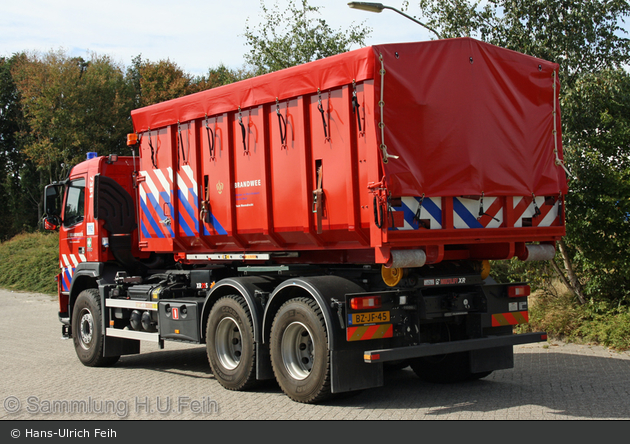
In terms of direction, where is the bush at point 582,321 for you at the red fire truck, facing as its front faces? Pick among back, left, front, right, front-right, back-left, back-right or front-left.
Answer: right

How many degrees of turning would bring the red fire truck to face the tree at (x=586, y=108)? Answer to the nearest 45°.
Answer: approximately 90° to its right

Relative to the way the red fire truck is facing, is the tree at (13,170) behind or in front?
in front

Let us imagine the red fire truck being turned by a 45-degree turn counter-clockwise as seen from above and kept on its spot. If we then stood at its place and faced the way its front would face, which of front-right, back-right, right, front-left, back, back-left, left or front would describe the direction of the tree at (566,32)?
back-right

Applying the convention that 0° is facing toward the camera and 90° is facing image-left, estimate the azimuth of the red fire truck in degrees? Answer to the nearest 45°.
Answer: approximately 135°

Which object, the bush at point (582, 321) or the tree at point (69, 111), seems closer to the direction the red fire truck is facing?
the tree
